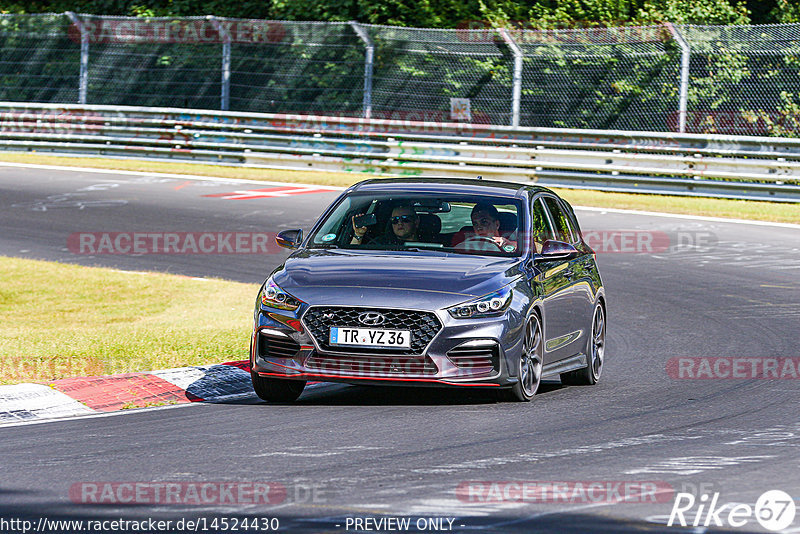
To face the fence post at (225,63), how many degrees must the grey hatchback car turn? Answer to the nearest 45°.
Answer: approximately 135° to its right

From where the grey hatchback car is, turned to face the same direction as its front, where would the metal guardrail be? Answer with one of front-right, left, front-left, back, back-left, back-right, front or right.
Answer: back-right

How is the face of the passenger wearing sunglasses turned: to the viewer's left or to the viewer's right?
to the viewer's left

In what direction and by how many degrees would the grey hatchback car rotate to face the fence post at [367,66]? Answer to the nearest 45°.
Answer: approximately 135° to its right

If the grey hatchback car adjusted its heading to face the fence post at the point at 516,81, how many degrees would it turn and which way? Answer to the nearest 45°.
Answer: approximately 135° to its right

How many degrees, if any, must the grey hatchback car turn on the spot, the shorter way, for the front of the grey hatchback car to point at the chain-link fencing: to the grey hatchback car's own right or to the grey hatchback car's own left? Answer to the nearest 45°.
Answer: approximately 135° to the grey hatchback car's own right

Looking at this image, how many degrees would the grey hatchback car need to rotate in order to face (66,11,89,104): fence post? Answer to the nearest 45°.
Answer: approximately 135° to its right

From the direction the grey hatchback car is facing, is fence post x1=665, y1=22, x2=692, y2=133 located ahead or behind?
behind

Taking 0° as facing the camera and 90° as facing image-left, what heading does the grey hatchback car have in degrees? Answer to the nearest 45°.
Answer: approximately 45°
